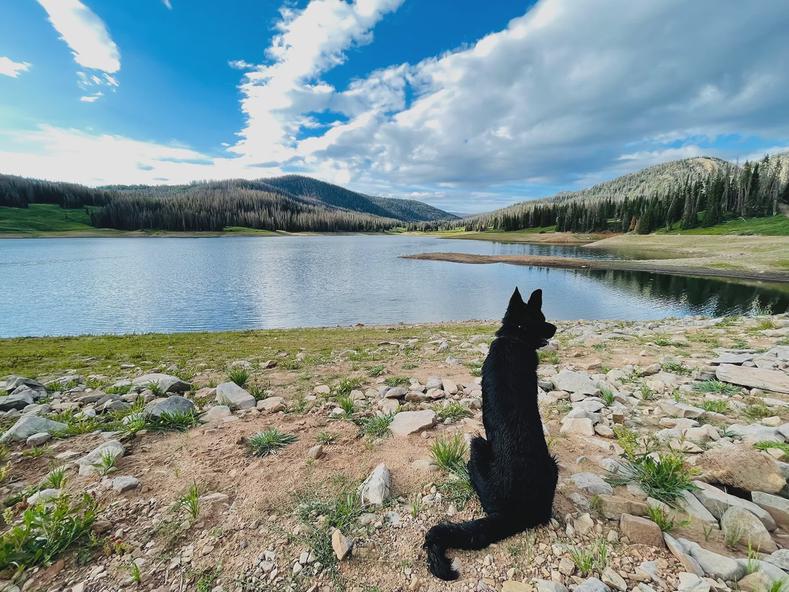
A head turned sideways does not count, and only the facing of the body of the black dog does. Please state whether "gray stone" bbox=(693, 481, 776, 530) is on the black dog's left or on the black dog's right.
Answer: on the black dog's right

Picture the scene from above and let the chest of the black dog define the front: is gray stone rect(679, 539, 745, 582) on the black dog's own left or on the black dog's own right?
on the black dog's own right

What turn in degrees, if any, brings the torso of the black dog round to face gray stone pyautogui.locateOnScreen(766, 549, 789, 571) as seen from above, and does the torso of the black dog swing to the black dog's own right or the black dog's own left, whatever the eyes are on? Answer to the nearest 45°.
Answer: approximately 90° to the black dog's own right

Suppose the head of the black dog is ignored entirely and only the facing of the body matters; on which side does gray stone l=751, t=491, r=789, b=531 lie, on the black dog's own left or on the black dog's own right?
on the black dog's own right

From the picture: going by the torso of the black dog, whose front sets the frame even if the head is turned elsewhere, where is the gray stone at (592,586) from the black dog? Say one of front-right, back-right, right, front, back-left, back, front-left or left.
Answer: back-right

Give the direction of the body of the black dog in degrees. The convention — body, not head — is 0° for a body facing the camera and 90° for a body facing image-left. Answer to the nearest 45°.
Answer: approximately 180°

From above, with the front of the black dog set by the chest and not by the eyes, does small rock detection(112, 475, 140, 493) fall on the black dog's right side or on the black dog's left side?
on the black dog's left side

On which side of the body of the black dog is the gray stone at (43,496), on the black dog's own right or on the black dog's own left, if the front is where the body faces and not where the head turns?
on the black dog's own left

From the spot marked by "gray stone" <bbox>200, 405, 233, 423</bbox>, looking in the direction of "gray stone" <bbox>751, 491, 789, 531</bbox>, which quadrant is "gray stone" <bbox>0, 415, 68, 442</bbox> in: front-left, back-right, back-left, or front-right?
back-right

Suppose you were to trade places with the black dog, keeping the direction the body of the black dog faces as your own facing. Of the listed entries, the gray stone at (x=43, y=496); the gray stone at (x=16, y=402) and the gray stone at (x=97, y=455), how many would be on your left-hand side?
3

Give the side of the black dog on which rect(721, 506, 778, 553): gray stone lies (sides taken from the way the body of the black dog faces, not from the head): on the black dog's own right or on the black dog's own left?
on the black dog's own right
